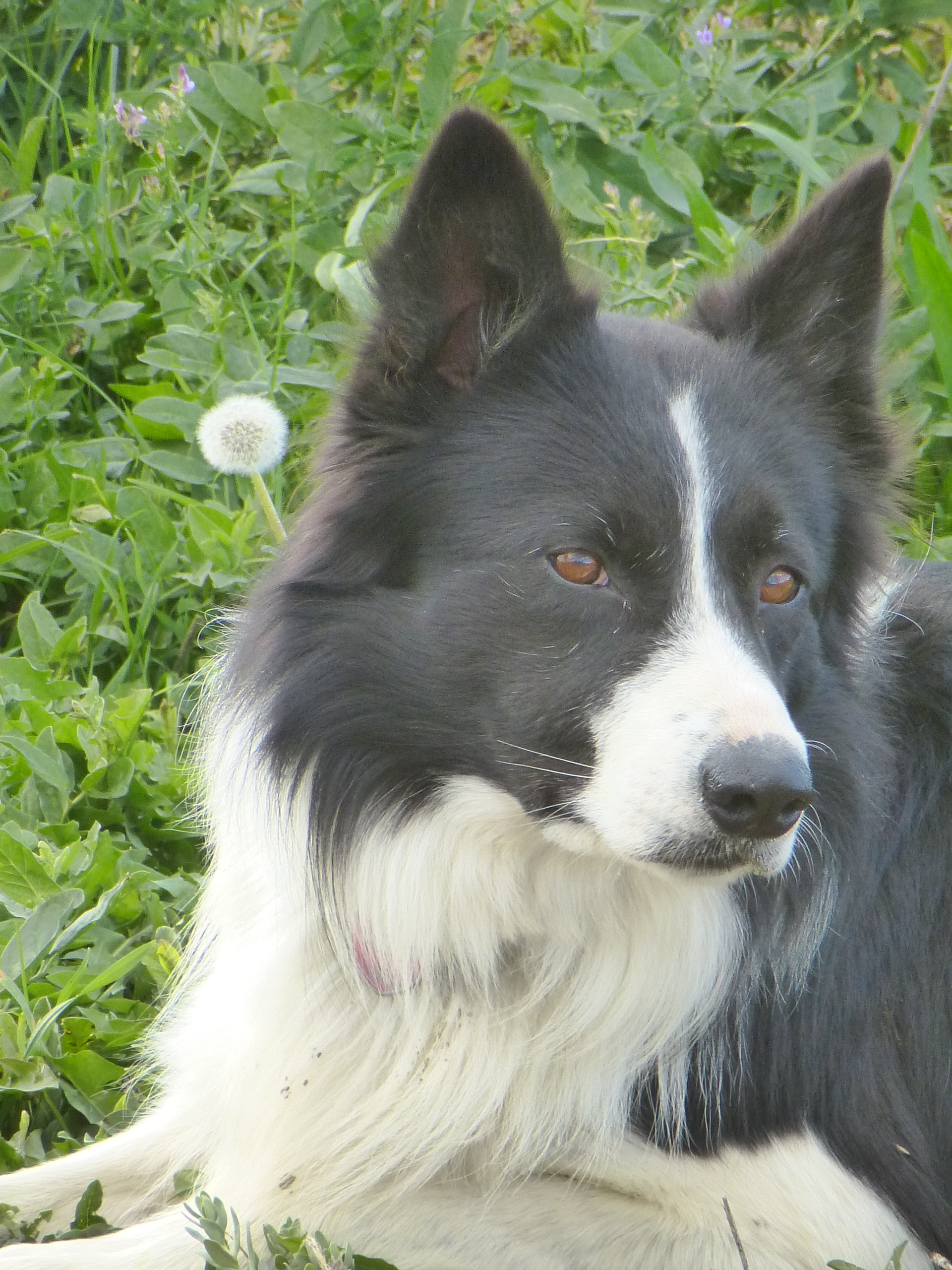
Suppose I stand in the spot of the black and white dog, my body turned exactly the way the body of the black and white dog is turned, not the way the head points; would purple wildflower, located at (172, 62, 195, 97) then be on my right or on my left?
on my right

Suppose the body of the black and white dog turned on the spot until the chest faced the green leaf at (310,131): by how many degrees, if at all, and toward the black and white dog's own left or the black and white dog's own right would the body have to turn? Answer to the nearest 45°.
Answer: approximately 135° to the black and white dog's own right

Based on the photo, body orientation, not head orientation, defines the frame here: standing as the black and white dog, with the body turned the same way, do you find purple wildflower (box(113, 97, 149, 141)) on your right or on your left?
on your right

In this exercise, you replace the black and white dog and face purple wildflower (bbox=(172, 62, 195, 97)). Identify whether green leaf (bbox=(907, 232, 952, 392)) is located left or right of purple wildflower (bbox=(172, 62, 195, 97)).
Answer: right

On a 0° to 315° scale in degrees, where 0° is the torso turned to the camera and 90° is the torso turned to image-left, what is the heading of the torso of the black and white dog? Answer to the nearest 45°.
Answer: approximately 45°

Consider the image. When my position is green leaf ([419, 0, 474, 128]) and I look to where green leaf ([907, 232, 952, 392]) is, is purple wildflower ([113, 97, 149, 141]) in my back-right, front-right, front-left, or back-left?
back-right

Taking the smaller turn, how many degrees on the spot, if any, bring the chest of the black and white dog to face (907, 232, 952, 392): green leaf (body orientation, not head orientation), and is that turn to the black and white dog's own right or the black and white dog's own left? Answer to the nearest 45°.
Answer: approximately 135° to the black and white dog's own right

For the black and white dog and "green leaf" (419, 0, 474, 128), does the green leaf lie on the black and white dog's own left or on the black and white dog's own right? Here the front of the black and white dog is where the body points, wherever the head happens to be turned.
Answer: on the black and white dog's own right
